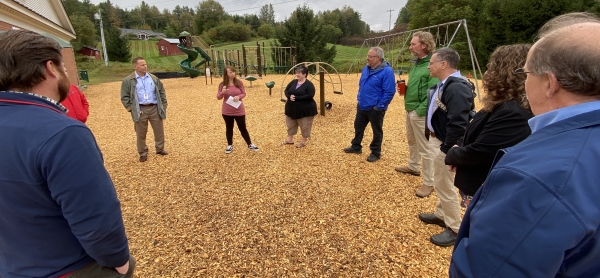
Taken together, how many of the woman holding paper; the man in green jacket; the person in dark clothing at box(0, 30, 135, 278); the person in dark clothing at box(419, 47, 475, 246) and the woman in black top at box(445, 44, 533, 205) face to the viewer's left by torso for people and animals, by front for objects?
3

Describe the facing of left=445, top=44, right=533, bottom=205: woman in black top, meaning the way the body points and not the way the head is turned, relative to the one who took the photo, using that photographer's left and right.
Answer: facing to the left of the viewer

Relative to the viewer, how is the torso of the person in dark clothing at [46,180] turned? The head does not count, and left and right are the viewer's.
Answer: facing away from the viewer and to the right of the viewer

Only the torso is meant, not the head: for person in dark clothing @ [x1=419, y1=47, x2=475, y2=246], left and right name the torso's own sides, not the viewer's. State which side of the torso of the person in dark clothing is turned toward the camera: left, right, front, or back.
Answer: left

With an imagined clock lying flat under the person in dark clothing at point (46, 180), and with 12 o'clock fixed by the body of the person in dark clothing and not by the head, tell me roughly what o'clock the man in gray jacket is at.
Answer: The man in gray jacket is roughly at 11 o'clock from the person in dark clothing.

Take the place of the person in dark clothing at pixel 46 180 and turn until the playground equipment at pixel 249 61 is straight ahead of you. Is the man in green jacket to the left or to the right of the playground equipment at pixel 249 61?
right

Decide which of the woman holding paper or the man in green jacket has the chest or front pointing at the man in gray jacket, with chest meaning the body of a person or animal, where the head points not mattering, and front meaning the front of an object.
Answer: the man in green jacket

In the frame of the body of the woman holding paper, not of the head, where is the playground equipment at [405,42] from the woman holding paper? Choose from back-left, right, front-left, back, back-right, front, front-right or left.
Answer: back-left

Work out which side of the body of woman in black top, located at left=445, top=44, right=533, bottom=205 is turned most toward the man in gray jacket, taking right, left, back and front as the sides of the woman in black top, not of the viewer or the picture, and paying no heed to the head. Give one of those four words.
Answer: front

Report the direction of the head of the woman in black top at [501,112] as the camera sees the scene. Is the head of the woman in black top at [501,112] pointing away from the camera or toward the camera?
away from the camera

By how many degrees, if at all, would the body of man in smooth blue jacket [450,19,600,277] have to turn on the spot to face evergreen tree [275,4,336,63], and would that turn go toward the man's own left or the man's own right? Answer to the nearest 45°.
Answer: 0° — they already face it

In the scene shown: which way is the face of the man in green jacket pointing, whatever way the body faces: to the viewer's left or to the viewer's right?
to the viewer's left

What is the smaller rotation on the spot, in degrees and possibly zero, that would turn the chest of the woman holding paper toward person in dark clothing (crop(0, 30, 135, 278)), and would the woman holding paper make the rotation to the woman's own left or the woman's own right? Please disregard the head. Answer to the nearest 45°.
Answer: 0° — they already face them

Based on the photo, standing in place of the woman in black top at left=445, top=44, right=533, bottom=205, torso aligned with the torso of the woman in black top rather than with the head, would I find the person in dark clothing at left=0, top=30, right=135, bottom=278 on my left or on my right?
on my left

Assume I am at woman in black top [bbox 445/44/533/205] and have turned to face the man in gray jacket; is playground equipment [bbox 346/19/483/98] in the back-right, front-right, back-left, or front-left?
front-right

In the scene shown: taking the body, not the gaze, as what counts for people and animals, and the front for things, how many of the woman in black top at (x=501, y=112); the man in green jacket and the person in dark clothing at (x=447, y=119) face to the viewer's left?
3

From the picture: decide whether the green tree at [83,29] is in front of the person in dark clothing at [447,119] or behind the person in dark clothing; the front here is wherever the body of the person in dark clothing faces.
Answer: in front

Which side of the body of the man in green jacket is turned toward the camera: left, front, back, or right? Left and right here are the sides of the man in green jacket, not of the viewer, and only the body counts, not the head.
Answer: left
